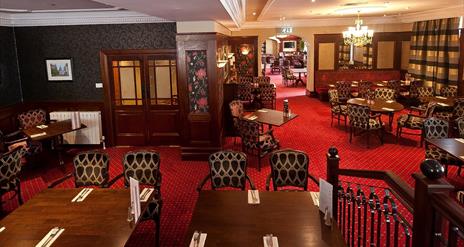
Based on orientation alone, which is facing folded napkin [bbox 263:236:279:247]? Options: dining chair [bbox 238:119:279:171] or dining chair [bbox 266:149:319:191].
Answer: dining chair [bbox 266:149:319:191]

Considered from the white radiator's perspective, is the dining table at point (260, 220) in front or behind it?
in front

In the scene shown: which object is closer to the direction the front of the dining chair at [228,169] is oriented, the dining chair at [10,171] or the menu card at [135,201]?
the menu card

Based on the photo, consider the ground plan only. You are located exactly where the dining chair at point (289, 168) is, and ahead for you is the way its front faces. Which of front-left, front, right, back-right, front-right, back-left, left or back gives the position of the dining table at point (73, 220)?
front-right

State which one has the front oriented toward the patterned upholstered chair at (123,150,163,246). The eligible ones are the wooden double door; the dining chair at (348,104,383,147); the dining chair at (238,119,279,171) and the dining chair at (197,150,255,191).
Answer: the wooden double door

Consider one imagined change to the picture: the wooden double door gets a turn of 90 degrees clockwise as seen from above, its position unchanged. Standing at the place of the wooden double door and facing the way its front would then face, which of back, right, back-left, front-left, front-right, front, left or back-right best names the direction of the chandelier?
back

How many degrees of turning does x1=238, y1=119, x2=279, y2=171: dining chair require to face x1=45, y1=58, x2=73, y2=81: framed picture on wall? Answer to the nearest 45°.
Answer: approximately 135° to its left

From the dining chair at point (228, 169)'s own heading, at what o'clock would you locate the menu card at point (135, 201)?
The menu card is roughly at 1 o'clock from the dining chair.

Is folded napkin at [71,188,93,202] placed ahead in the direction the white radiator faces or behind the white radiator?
ahead

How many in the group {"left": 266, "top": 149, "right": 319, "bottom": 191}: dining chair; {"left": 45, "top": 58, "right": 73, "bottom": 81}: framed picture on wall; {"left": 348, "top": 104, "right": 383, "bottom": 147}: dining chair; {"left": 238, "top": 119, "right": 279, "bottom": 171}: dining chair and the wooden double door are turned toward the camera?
3

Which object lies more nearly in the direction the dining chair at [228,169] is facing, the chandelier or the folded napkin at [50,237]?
the folded napkin

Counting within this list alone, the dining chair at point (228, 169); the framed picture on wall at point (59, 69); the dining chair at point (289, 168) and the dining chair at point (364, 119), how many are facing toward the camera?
3

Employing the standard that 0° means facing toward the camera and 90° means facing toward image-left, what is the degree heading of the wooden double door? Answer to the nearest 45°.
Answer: approximately 0°

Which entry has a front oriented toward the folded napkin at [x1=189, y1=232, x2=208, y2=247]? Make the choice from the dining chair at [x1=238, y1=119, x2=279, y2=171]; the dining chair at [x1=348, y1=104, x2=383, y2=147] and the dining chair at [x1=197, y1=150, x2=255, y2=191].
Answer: the dining chair at [x1=197, y1=150, x2=255, y2=191]

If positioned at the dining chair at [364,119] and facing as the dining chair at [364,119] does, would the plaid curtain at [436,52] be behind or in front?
in front

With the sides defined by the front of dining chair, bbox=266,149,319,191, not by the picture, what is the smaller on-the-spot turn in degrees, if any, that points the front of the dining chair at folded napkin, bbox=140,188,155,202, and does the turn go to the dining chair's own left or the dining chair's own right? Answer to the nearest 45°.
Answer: approximately 45° to the dining chair's own right
